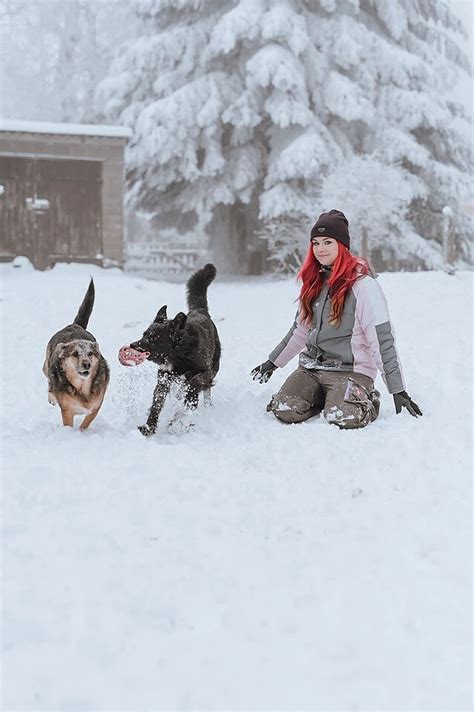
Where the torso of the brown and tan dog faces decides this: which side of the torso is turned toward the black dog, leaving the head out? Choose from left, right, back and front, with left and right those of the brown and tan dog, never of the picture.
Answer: left

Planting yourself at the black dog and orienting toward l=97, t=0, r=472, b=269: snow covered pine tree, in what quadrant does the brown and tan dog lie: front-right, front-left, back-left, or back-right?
back-left

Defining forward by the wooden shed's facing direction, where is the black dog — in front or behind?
in front

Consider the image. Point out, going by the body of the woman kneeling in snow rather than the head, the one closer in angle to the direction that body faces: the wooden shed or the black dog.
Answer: the black dog

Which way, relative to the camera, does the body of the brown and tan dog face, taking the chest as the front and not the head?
toward the camera

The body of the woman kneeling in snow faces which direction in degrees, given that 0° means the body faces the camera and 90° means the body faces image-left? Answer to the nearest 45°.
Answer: approximately 45°

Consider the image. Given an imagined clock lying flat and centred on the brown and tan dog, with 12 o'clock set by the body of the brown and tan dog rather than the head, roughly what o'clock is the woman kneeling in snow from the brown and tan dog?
The woman kneeling in snow is roughly at 9 o'clock from the brown and tan dog.

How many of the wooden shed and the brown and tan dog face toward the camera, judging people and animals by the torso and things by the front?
2

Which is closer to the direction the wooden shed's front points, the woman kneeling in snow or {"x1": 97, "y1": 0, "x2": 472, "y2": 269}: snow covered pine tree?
the woman kneeling in snow

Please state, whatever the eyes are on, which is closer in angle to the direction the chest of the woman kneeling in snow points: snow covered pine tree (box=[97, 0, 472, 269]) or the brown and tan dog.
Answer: the brown and tan dog

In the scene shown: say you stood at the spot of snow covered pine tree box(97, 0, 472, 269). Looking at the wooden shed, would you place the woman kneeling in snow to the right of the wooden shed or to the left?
left

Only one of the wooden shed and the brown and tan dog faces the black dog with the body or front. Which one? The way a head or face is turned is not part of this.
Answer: the wooden shed

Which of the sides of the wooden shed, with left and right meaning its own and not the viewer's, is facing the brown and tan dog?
front

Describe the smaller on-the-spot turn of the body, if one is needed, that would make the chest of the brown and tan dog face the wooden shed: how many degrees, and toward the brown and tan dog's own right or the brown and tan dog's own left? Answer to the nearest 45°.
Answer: approximately 180°

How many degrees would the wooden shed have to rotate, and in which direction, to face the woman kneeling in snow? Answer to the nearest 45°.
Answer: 0° — it already faces them

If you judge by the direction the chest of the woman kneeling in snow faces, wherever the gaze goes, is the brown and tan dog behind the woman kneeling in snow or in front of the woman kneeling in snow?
in front

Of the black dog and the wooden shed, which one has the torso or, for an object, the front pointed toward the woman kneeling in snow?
the wooden shed
